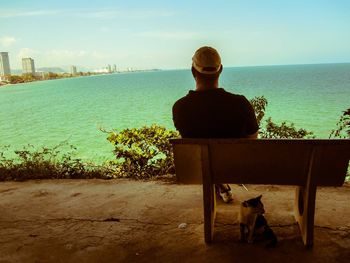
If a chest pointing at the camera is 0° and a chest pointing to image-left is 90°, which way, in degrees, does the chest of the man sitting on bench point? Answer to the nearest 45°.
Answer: approximately 180°

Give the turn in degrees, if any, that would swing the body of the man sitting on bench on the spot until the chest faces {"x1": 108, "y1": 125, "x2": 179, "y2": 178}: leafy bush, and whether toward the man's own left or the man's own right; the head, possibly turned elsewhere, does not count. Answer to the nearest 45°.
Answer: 0° — they already face it

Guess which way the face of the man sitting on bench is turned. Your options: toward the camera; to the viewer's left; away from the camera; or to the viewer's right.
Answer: away from the camera

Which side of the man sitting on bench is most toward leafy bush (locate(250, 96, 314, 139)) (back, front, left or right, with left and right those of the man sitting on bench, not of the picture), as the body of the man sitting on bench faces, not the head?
front
